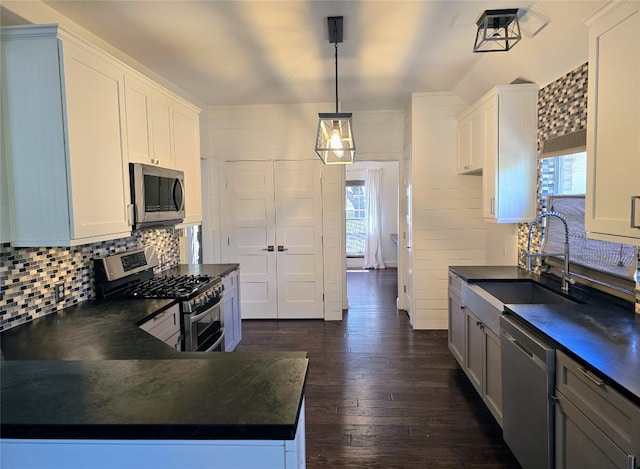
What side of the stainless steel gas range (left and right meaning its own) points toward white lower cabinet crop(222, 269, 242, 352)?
left

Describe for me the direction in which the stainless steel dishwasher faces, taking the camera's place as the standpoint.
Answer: facing the viewer and to the left of the viewer

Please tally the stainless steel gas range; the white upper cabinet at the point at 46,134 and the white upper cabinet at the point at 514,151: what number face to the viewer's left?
1

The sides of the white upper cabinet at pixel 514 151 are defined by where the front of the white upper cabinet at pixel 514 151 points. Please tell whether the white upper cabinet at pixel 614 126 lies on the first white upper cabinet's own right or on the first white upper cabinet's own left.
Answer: on the first white upper cabinet's own left

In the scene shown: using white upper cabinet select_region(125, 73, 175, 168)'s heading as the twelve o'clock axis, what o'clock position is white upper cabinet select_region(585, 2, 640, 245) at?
white upper cabinet select_region(585, 2, 640, 245) is roughly at 12 o'clock from white upper cabinet select_region(125, 73, 175, 168).

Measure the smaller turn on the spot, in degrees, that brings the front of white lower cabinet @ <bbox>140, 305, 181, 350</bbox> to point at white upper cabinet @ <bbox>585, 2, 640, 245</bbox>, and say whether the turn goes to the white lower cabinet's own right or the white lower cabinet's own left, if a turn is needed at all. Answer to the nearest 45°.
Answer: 0° — it already faces it

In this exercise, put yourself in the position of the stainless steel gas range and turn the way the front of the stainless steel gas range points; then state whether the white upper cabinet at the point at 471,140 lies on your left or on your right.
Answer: on your left

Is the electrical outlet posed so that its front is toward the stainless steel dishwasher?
yes

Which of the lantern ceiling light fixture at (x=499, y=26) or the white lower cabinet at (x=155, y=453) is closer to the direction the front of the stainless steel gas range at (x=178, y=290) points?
the lantern ceiling light fixture

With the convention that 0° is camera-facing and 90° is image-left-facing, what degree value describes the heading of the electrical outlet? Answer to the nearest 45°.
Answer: approximately 315°

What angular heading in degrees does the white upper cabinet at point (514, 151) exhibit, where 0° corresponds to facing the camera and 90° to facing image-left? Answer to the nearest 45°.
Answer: approximately 90°

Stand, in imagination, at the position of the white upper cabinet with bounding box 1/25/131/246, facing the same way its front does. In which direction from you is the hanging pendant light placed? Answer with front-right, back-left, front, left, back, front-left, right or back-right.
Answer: front-left

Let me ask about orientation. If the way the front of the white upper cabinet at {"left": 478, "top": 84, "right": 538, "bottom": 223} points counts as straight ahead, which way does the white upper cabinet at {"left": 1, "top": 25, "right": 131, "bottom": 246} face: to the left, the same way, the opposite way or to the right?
the opposite way

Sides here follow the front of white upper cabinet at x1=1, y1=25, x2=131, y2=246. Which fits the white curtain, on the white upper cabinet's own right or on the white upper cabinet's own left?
on the white upper cabinet's own left

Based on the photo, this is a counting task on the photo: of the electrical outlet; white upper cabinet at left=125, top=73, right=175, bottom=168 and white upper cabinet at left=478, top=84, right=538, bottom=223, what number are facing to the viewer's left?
1

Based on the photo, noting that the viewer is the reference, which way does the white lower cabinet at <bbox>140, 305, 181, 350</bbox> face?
facing the viewer and to the right of the viewer

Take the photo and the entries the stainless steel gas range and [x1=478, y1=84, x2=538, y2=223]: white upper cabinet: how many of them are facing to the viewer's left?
1

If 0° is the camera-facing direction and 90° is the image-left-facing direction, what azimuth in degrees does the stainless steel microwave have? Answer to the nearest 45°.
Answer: approximately 315°

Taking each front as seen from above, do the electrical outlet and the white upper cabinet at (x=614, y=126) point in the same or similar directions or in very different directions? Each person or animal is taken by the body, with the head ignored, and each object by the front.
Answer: very different directions

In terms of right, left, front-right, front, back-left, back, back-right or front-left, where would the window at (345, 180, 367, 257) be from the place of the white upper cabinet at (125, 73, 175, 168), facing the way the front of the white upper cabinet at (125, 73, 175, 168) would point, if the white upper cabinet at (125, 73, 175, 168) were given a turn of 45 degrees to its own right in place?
back-left
